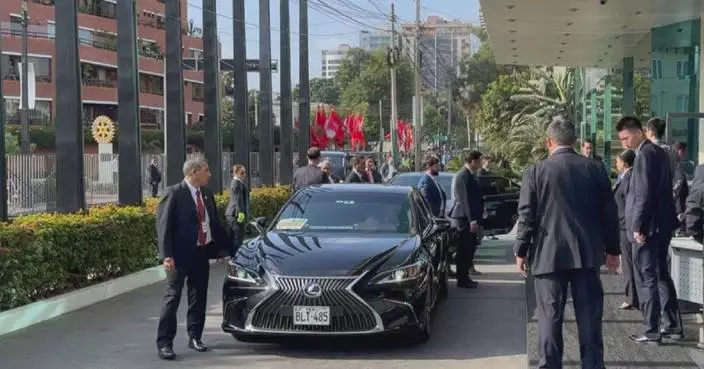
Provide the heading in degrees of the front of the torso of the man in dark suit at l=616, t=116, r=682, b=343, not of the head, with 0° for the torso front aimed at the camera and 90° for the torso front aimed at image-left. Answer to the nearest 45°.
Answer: approximately 90°

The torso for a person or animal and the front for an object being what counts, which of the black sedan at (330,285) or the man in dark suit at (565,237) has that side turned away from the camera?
the man in dark suit

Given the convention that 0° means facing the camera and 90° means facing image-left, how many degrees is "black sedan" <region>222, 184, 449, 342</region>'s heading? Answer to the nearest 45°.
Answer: approximately 0°

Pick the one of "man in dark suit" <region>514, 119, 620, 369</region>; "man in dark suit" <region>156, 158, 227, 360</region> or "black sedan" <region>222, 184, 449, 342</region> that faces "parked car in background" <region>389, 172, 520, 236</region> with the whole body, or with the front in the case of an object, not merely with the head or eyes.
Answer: "man in dark suit" <region>514, 119, 620, 369</region>

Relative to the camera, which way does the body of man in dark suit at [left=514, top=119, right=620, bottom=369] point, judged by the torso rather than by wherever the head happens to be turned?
away from the camera

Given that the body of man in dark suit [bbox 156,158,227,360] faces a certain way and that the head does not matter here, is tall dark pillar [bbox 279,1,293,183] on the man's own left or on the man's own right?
on the man's own left
